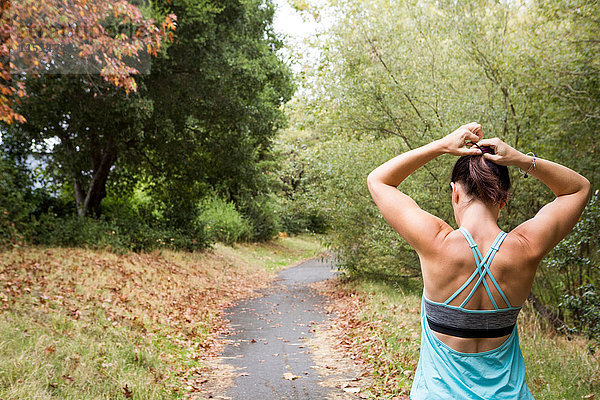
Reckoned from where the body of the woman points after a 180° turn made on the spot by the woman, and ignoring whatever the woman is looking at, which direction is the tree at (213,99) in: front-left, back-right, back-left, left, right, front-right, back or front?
back-right

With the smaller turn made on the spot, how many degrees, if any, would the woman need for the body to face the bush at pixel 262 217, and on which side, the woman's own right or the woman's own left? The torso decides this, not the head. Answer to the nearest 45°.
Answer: approximately 45° to the woman's own left

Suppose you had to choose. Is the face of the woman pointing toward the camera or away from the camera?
away from the camera

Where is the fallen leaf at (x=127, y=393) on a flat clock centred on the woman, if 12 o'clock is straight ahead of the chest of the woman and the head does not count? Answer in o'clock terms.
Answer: The fallen leaf is roughly at 10 o'clock from the woman.

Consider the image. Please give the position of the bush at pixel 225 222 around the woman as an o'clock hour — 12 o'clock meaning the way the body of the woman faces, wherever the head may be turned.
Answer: The bush is roughly at 11 o'clock from the woman.

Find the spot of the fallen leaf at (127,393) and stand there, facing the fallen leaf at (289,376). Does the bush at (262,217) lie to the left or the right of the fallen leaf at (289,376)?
left

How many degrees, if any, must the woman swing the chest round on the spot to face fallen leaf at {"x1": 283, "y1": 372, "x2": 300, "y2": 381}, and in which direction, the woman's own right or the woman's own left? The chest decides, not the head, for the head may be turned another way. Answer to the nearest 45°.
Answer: approximately 45° to the woman's own left

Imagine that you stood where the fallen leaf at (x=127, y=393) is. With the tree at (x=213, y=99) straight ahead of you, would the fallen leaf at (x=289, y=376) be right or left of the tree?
right

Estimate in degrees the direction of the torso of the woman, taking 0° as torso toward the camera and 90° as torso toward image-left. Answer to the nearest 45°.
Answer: approximately 180°

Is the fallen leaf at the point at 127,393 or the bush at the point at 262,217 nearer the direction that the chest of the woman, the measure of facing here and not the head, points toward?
the bush
